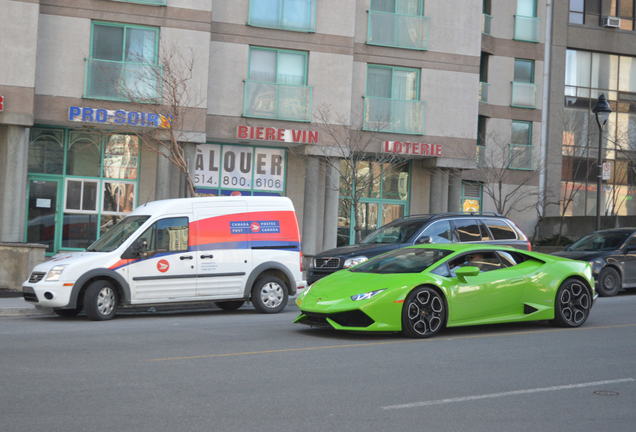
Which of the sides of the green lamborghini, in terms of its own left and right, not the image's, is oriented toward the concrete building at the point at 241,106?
right

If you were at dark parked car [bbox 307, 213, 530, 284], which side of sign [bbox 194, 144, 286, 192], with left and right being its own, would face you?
front

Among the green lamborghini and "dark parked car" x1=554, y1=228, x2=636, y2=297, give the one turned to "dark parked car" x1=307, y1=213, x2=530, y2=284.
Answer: "dark parked car" x1=554, y1=228, x2=636, y2=297

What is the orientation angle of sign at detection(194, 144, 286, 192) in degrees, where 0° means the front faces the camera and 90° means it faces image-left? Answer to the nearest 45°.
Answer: approximately 0°

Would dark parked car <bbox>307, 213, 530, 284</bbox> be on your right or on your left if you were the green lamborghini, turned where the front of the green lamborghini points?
on your right

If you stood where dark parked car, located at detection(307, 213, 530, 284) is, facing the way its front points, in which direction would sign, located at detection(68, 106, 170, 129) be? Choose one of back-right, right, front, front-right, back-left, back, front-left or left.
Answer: right

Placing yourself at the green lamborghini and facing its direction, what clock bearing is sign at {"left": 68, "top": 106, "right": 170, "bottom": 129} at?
The sign is roughly at 3 o'clock from the green lamborghini.

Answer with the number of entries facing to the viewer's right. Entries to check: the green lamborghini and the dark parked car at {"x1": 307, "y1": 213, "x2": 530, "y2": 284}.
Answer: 0

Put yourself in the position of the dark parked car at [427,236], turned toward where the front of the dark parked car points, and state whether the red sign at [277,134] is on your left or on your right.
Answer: on your right

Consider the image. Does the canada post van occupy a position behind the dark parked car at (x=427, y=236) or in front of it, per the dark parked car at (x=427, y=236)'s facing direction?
in front
